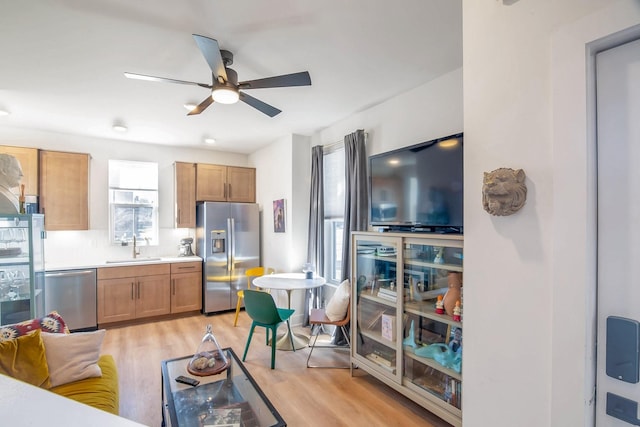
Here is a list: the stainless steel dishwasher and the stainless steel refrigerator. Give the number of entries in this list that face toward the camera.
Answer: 2

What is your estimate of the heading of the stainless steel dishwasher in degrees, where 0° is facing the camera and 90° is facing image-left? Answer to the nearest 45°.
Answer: approximately 0°

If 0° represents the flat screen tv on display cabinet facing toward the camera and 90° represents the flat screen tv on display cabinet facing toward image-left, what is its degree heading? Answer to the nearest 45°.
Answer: approximately 45°

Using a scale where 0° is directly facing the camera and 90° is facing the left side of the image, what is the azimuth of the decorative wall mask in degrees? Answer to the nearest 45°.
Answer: approximately 45°

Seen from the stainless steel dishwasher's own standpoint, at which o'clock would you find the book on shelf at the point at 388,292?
The book on shelf is roughly at 11 o'clock from the stainless steel dishwasher.

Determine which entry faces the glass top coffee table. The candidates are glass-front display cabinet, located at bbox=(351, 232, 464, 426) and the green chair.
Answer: the glass-front display cabinet

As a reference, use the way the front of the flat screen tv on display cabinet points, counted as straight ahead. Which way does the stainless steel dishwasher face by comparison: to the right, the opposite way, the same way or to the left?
to the left

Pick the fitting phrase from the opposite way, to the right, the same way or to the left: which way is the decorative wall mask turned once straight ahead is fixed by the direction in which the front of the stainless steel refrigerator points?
to the right
